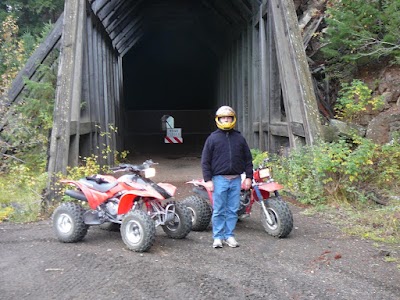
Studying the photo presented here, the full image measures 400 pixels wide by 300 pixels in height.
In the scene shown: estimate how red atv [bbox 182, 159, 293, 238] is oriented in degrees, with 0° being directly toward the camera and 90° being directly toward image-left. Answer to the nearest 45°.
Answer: approximately 315°

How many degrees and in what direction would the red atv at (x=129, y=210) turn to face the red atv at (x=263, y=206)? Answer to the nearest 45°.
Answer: approximately 45° to its left

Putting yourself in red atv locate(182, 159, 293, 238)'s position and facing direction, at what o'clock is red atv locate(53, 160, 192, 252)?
red atv locate(53, 160, 192, 252) is roughly at 4 o'clock from red atv locate(182, 159, 293, 238).

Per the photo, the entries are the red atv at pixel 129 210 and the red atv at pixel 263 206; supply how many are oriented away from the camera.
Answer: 0

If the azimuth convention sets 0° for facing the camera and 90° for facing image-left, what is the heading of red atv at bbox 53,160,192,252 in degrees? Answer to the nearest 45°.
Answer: approximately 315°
